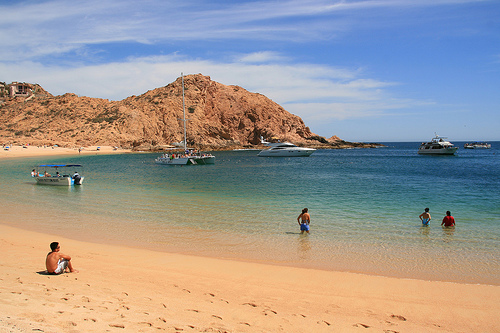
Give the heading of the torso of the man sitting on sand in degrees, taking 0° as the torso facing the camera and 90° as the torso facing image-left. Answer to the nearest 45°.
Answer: approximately 225°
